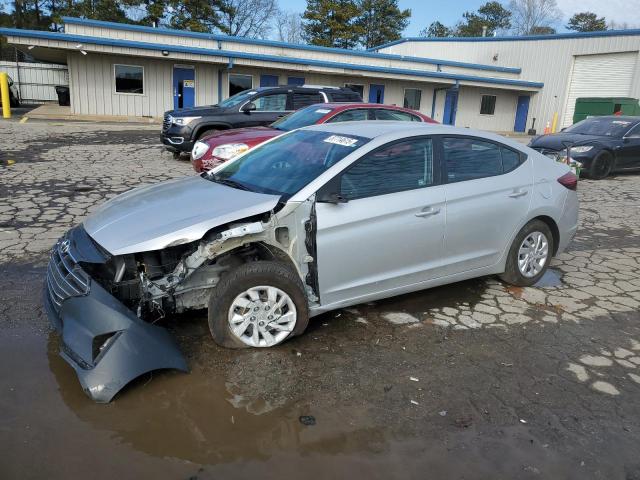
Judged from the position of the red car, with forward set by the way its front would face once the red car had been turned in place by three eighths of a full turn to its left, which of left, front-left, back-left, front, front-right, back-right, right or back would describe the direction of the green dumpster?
front-left

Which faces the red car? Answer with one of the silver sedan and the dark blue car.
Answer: the dark blue car

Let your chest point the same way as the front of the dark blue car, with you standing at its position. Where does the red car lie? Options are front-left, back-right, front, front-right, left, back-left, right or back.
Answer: front

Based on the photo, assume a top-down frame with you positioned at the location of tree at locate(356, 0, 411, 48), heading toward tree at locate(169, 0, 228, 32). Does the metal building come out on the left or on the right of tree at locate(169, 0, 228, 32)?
left

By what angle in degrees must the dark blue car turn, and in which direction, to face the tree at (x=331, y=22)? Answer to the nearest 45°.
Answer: approximately 90° to its right

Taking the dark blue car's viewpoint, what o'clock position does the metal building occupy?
The metal building is roughly at 3 o'clock from the dark blue car.

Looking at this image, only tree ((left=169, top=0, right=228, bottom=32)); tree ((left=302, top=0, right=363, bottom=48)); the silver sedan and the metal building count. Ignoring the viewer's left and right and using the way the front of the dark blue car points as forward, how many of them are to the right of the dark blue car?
3

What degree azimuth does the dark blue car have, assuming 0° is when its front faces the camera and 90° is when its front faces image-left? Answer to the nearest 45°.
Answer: approximately 45°

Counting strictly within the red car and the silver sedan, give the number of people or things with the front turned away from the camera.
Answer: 0

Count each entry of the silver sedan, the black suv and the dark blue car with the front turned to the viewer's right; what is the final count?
0

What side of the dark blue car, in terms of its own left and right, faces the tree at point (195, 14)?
right

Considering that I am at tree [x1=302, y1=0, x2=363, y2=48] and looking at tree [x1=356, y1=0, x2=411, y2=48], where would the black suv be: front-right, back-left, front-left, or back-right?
back-right

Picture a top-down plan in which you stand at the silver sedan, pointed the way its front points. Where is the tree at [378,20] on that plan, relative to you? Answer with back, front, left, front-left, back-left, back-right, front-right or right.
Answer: back-right

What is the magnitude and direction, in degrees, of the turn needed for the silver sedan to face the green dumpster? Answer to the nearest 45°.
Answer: approximately 180°

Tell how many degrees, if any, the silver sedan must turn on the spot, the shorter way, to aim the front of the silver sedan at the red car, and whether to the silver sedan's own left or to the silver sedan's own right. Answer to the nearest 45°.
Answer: approximately 135° to the silver sedan's own right

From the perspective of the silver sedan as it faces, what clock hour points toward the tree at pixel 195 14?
The tree is roughly at 4 o'clock from the silver sedan.
